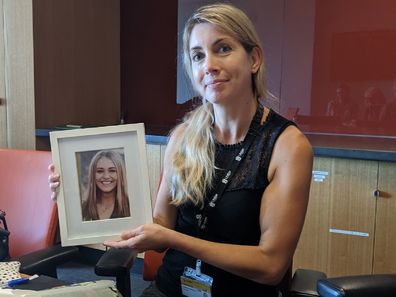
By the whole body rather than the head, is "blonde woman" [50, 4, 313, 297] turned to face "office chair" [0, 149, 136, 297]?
no

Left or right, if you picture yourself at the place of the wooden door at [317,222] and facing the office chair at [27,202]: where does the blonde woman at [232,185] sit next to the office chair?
left

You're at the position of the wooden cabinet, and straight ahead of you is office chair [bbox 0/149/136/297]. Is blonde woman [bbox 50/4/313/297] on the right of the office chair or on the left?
left

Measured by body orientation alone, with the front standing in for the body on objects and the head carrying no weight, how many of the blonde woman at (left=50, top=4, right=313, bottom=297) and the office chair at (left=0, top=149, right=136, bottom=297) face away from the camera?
0

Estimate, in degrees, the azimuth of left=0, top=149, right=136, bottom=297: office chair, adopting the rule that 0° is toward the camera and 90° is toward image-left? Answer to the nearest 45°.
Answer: approximately 315°

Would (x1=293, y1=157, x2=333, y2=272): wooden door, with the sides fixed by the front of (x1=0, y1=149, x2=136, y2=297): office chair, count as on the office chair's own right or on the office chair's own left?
on the office chair's own left

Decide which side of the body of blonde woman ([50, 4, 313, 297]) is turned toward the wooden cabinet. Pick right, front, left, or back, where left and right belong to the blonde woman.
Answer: back

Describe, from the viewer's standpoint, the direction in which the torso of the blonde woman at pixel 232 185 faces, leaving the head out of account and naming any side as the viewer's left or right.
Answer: facing the viewer and to the left of the viewer

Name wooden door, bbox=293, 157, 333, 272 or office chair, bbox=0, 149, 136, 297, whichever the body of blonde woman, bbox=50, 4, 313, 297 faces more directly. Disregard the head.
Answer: the office chair

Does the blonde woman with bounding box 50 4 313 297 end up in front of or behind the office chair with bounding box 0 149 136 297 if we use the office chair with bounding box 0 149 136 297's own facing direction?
in front

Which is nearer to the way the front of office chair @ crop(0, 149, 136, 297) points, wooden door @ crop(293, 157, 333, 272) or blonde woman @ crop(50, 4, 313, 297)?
the blonde woman
